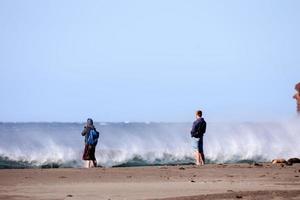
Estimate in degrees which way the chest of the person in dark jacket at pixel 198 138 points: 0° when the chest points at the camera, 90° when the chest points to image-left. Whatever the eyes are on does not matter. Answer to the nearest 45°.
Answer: approximately 135°
